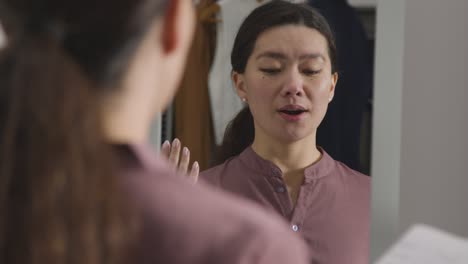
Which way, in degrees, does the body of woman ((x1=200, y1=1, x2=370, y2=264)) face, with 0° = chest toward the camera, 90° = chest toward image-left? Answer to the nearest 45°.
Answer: approximately 0°
